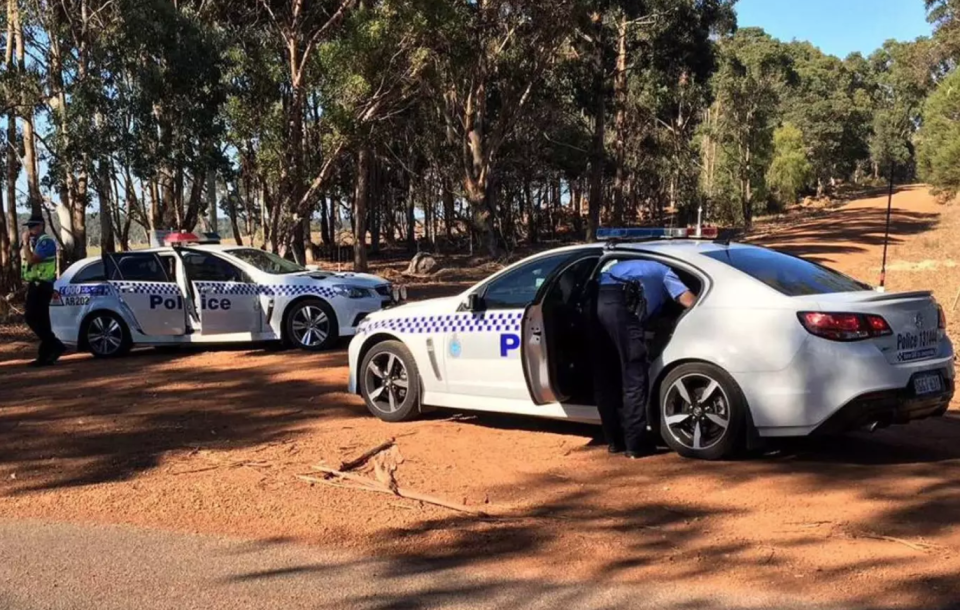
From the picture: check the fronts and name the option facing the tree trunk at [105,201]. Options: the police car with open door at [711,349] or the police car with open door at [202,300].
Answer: the police car with open door at [711,349]

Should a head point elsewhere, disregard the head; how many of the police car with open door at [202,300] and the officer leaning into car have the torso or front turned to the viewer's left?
0

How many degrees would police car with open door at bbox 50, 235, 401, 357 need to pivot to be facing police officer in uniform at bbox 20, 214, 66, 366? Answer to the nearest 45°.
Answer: approximately 135° to its right

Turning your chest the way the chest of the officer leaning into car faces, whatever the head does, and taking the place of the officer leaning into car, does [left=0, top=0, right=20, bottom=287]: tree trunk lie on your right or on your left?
on your left

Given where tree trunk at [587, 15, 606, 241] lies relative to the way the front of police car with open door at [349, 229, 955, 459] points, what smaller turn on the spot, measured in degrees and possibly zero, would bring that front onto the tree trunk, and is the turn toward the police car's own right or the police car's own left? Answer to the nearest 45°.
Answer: approximately 45° to the police car's own right

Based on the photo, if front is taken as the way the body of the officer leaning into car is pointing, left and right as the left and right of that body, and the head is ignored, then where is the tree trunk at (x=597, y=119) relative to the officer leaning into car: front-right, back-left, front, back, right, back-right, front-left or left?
front-left

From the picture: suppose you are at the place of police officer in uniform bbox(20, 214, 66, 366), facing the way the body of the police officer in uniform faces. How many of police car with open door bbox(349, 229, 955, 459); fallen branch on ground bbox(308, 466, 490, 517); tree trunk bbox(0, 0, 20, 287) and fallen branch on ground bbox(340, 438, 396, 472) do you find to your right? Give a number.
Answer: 1

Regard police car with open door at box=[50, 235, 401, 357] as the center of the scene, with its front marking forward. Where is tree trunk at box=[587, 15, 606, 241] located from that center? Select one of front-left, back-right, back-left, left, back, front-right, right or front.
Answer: left

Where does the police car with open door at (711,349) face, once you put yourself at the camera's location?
facing away from the viewer and to the left of the viewer

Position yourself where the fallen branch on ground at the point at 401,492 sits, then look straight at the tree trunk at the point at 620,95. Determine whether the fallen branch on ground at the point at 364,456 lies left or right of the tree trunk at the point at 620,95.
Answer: left

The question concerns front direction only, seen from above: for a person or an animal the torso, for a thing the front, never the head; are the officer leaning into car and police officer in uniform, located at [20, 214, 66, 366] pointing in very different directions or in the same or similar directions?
very different directions

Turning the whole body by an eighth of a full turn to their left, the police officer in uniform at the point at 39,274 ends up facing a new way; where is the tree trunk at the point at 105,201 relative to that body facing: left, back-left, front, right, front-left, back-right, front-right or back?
back-right

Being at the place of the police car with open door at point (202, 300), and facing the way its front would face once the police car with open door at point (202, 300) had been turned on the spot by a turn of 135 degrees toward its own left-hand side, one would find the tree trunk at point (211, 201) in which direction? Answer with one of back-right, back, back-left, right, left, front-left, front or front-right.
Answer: front

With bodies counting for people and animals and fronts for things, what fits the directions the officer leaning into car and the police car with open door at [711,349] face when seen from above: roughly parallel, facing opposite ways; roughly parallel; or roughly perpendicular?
roughly perpendicular

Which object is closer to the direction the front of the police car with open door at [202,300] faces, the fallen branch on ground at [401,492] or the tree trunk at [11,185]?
the fallen branch on ground
